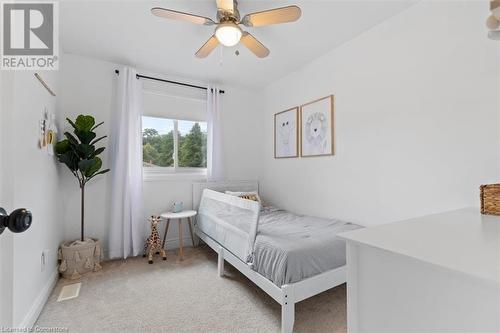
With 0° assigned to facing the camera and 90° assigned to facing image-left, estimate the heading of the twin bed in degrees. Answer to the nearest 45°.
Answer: approximately 315°

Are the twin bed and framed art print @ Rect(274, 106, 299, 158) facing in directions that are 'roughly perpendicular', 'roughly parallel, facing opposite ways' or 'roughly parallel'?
roughly perpendicular

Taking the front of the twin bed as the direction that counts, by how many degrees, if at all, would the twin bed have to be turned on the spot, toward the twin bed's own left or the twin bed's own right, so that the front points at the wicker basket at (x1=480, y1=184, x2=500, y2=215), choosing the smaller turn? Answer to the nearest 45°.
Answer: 0° — it already faces it

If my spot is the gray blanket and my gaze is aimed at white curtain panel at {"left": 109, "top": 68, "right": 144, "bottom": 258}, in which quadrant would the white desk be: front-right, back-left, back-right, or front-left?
back-left

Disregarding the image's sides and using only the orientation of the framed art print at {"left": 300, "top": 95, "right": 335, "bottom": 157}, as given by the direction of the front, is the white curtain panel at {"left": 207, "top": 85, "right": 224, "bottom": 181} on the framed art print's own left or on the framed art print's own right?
on the framed art print's own right

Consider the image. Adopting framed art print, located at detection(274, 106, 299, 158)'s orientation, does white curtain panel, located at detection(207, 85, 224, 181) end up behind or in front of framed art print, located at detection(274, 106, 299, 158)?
in front

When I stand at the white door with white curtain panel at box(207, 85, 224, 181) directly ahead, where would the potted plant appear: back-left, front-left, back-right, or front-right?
front-left

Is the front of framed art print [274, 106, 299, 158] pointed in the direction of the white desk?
no

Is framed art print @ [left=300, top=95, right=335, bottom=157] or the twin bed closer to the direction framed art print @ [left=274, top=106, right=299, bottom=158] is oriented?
the twin bed

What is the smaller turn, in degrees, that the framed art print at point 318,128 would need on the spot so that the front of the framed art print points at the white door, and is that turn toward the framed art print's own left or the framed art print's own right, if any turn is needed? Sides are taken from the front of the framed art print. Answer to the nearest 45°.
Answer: approximately 45° to the framed art print's own left

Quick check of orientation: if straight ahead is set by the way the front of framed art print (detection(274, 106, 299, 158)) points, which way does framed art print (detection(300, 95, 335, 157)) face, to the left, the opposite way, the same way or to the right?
the same way

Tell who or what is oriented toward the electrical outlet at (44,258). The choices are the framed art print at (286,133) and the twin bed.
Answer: the framed art print

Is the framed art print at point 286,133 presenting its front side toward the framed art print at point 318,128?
no

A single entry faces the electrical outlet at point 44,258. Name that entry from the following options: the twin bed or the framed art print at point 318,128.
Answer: the framed art print

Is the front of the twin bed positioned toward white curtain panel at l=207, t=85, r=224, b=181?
no

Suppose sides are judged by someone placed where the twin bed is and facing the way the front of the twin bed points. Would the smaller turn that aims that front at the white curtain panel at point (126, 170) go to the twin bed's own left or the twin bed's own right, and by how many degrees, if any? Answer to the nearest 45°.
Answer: approximately 180°

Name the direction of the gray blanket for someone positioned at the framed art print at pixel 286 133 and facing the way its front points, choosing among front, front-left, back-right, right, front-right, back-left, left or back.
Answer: front-left

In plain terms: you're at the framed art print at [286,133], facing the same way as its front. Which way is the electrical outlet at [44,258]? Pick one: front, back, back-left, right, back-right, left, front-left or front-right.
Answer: front

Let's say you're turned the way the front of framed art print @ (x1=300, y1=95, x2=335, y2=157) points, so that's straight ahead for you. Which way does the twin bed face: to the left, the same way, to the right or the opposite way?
to the left

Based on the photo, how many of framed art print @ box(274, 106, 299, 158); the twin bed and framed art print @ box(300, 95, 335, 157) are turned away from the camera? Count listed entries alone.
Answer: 0

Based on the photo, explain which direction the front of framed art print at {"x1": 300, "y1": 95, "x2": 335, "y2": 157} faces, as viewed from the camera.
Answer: facing the viewer and to the left of the viewer

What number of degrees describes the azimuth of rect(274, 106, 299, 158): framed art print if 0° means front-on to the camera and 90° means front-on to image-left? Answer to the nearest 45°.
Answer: approximately 45°
